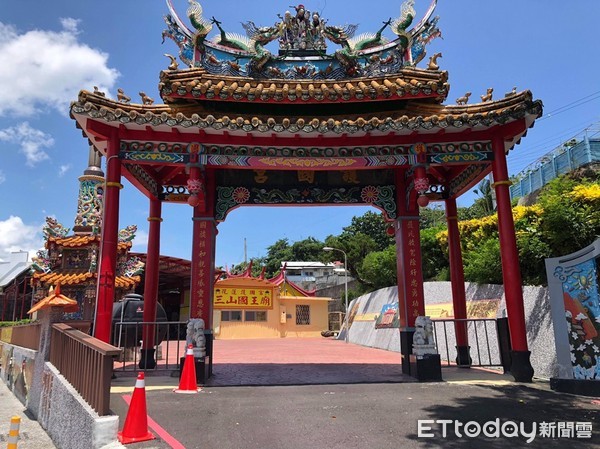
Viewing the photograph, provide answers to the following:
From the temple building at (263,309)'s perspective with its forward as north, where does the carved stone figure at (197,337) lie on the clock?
The carved stone figure is roughly at 12 o'clock from the temple building.

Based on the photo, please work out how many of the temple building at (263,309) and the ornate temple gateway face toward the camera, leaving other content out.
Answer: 2

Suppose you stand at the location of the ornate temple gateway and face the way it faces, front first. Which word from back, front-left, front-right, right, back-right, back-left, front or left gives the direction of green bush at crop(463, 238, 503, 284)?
back-left

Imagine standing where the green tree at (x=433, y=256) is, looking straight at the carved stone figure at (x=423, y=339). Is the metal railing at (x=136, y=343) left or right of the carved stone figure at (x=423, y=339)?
right

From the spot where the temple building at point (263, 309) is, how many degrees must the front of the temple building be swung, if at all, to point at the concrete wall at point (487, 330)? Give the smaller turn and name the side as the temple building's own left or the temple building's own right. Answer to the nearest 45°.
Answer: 0° — it already faces it

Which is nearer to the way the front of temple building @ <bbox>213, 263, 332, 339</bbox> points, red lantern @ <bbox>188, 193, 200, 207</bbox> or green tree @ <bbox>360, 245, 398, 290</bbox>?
the red lantern

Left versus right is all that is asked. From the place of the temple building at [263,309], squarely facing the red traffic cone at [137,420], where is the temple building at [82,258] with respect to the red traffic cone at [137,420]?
right

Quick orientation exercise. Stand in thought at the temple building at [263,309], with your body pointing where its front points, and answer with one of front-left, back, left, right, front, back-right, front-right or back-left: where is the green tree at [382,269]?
front-left

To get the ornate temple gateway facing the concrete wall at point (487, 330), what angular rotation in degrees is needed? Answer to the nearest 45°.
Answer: approximately 135° to its left

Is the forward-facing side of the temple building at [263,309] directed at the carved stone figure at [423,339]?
yes

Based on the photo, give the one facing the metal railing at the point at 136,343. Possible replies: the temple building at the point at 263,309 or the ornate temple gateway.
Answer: the temple building

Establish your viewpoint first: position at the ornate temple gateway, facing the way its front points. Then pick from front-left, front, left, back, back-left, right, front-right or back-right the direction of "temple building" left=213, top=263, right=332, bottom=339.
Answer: back

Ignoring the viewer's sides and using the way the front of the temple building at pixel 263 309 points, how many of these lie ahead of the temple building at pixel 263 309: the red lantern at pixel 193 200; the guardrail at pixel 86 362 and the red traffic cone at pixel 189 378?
3

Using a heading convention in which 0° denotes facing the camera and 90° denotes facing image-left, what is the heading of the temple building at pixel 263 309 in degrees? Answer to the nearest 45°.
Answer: approximately 0°

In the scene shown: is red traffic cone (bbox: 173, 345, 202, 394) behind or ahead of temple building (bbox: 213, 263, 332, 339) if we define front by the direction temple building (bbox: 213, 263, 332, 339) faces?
ahead
